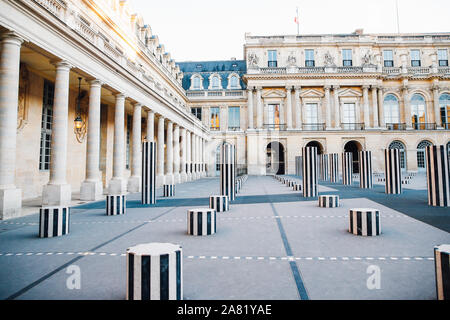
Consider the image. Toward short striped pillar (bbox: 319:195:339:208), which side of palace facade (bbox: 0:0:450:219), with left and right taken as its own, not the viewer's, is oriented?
front

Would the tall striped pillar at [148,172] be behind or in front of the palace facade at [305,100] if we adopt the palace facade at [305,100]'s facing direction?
in front

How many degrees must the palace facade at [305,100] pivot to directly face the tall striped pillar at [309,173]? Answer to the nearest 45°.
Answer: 0° — it already faces it

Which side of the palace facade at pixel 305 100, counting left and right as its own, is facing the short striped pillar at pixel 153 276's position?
front

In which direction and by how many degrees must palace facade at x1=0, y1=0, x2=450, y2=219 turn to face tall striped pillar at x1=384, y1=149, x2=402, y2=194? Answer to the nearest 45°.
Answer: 0° — it already faces it

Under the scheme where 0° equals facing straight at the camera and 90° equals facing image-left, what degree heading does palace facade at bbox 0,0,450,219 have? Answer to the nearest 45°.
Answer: approximately 0°

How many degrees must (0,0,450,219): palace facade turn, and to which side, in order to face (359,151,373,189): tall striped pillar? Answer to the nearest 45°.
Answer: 0° — it already faces it

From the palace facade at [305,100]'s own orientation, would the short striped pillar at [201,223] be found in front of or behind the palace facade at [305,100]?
in front
